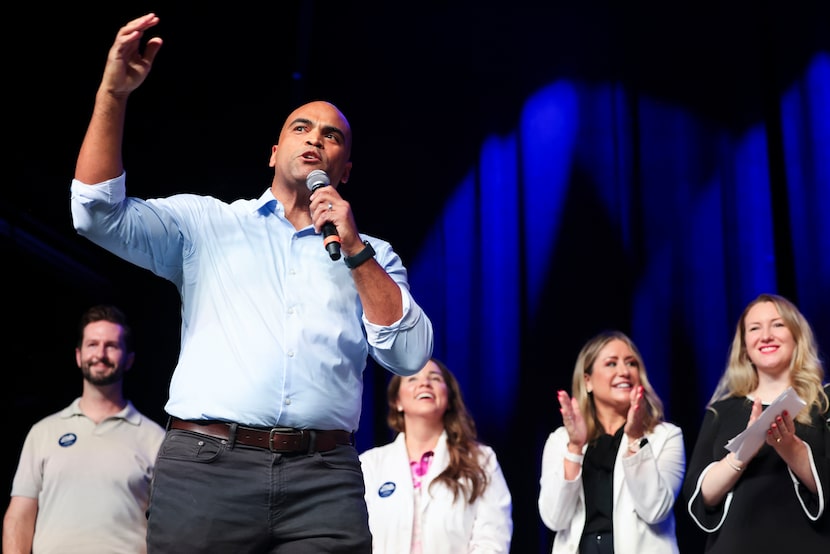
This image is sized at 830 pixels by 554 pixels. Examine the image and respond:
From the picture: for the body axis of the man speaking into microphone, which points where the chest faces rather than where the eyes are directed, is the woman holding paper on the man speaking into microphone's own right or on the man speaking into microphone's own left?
on the man speaking into microphone's own left

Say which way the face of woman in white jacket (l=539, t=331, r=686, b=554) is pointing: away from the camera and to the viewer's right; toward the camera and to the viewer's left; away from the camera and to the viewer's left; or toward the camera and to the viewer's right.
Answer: toward the camera and to the viewer's right

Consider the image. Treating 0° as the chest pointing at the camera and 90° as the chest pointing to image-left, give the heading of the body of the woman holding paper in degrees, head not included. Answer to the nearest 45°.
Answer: approximately 0°

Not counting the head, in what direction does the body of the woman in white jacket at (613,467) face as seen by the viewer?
toward the camera

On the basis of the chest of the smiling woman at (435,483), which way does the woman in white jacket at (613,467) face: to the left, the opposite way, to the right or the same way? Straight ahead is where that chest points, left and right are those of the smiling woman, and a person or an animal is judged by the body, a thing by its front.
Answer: the same way

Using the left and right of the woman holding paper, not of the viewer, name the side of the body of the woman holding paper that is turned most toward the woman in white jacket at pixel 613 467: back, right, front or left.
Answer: right

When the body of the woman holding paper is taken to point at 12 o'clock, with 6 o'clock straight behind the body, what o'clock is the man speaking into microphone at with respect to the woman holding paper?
The man speaking into microphone is roughly at 1 o'clock from the woman holding paper.

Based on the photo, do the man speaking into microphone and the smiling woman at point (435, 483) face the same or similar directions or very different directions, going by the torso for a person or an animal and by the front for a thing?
same or similar directions

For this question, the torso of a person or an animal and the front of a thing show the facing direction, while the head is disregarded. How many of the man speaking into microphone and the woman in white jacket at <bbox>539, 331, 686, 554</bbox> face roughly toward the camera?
2

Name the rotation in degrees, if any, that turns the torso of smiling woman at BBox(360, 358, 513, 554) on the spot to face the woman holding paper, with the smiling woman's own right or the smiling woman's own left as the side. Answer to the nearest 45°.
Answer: approximately 45° to the smiling woman's own left

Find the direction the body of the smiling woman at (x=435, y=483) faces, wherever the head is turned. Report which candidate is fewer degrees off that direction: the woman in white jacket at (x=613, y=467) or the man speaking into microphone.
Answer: the man speaking into microphone

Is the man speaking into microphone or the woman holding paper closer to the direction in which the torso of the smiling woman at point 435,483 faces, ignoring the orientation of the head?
the man speaking into microphone

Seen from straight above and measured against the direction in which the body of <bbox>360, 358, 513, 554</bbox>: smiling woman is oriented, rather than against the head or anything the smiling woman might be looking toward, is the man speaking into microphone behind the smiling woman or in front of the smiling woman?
in front

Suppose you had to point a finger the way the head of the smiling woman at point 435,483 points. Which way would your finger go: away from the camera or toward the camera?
toward the camera

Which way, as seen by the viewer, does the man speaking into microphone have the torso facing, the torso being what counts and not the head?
toward the camera
